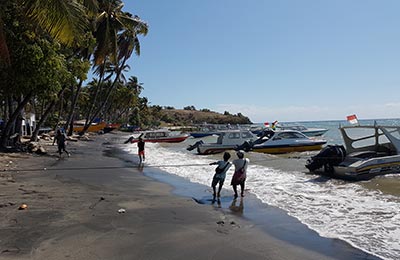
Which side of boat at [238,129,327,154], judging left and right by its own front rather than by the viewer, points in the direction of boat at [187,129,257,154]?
back

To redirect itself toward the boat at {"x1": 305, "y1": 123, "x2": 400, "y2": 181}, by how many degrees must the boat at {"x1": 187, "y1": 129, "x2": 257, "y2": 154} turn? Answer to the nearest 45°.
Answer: approximately 45° to its right

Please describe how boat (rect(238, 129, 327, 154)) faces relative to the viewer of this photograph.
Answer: facing to the right of the viewer

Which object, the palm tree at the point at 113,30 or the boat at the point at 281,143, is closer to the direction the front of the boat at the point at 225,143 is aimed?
the boat

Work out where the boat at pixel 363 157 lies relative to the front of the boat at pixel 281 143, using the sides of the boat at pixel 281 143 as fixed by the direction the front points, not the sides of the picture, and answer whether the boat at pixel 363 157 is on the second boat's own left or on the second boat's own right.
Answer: on the second boat's own right

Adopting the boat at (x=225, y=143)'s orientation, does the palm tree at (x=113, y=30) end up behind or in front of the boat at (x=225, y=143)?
behind

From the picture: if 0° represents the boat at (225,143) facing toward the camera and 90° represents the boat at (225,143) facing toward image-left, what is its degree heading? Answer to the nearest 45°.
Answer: approximately 270°

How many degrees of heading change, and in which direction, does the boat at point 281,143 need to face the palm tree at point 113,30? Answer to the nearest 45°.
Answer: approximately 180°

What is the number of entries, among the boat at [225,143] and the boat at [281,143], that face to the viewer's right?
2

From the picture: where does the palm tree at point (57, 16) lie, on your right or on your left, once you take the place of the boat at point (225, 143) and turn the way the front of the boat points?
on your right
